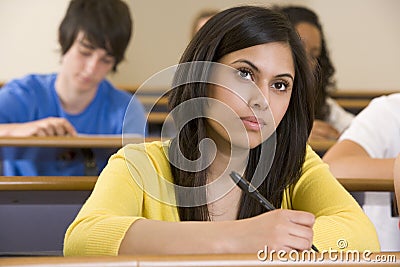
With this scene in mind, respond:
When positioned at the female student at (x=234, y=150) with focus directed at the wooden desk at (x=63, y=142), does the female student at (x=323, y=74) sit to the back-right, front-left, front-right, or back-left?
front-right

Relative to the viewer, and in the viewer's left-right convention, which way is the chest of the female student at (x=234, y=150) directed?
facing the viewer

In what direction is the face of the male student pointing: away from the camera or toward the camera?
toward the camera

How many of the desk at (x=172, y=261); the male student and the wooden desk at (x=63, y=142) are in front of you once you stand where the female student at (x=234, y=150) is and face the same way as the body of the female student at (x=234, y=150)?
1

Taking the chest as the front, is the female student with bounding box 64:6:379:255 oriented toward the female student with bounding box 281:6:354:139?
no

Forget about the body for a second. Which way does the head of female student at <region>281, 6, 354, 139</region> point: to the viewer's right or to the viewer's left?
to the viewer's left

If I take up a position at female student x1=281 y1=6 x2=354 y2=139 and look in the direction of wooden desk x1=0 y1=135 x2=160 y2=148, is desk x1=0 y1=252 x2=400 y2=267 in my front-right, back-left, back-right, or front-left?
front-left

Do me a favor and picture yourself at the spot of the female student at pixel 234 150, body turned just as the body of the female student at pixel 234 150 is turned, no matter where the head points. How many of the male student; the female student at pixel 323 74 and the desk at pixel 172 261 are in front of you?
1

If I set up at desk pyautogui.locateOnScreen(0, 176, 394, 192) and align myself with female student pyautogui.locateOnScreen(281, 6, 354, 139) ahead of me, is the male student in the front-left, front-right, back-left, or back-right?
front-left

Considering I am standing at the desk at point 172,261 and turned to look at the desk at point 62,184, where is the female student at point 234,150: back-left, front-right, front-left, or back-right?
front-right

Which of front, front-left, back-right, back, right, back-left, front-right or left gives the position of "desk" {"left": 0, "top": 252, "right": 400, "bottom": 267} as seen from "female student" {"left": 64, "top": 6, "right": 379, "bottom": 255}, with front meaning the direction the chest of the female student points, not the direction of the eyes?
front

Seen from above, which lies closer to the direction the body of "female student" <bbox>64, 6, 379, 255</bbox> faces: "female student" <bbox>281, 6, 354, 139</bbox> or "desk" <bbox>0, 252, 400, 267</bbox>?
the desk

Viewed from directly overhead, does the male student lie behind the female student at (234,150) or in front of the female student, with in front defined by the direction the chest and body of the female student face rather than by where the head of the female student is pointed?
behind

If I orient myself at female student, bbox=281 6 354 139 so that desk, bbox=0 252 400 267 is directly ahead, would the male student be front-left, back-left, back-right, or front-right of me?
front-right

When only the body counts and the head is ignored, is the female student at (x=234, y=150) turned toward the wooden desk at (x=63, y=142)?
no

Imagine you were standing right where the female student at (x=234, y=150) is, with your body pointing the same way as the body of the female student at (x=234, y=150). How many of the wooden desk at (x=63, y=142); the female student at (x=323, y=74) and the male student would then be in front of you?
0
